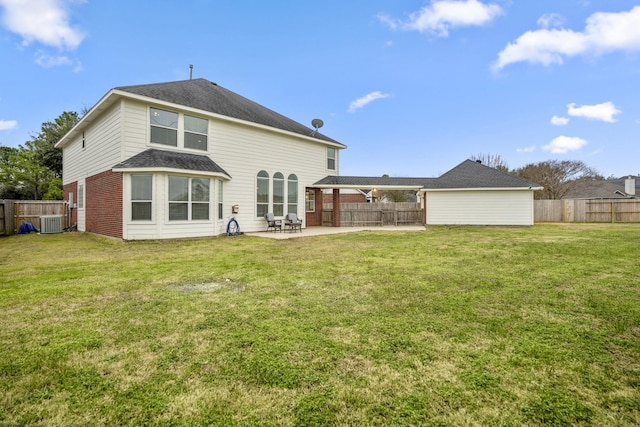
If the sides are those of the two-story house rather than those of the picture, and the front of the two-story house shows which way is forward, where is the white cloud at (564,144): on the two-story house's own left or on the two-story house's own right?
on the two-story house's own right

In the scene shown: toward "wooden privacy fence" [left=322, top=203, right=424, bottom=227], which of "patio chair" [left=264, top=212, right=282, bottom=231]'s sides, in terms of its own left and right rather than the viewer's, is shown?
left

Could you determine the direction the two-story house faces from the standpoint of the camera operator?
facing away from the viewer and to the left of the viewer

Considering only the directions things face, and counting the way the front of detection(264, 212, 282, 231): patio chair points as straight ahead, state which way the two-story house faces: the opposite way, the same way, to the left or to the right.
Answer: the opposite way

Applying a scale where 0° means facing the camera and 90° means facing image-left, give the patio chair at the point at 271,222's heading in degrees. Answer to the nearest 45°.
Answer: approximately 315°

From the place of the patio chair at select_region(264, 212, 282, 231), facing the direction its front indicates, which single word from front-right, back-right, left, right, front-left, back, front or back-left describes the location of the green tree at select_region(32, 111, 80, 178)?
back

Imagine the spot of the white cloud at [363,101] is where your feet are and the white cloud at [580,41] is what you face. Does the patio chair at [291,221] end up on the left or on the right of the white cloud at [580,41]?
right
